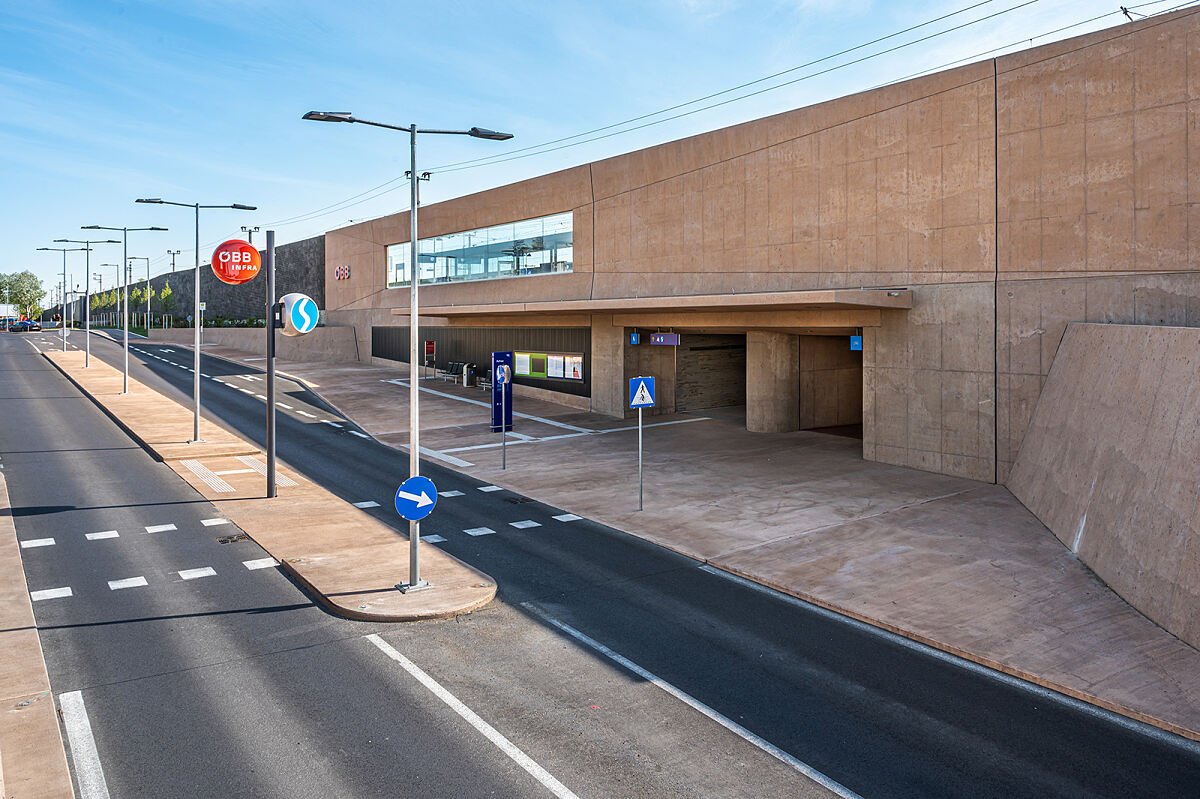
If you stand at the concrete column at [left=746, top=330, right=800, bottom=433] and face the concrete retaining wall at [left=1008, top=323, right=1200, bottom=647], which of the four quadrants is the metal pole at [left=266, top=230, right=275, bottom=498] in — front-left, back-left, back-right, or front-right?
front-right

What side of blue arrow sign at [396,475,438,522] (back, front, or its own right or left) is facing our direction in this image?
front

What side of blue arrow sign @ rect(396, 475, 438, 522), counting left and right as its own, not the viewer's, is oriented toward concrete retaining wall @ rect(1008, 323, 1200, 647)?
left

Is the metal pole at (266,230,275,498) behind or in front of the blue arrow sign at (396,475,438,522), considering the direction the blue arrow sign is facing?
behind

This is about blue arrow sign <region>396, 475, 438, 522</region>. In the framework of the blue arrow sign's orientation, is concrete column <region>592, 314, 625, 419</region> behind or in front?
behind

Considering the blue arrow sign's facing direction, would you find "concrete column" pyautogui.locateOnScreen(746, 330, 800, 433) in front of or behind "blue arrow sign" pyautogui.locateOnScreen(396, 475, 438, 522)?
behind
